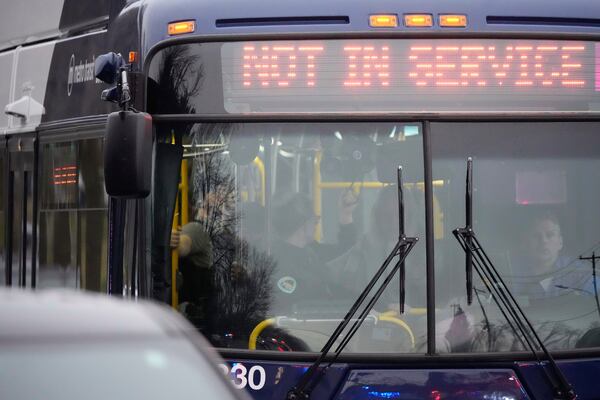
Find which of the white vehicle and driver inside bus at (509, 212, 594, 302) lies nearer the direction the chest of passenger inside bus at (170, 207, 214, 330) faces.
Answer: the white vehicle

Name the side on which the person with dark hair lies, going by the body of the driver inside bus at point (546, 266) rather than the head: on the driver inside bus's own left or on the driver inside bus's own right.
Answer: on the driver inside bus's own right

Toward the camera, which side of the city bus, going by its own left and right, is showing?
front

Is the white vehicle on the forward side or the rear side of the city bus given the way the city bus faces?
on the forward side

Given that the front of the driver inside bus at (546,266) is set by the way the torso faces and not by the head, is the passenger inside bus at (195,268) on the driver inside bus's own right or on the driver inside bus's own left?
on the driver inside bus's own right

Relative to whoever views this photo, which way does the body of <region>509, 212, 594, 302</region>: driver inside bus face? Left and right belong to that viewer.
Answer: facing the viewer

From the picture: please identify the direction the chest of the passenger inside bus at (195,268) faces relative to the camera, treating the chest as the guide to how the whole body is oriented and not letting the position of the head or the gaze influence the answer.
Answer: to the viewer's left

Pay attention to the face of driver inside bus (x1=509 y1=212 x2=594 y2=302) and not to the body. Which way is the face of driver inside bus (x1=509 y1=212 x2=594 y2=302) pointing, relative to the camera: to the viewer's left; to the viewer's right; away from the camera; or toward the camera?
toward the camera
